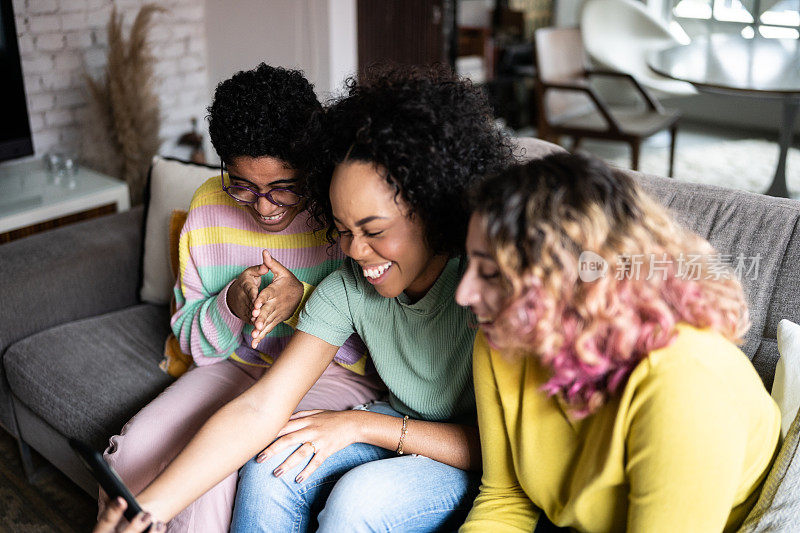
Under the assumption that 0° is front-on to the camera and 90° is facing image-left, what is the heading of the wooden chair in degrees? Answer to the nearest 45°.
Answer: approximately 315°

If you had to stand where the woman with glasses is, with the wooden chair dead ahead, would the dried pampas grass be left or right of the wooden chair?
left

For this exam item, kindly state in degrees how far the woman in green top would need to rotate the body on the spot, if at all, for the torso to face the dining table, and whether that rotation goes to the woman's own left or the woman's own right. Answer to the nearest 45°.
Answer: approximately 180°

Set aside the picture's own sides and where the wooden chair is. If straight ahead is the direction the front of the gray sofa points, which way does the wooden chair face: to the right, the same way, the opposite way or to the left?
to the left

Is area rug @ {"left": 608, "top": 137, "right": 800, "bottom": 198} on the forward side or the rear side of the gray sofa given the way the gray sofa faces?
on the rear side

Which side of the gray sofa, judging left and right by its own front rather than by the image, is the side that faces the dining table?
back

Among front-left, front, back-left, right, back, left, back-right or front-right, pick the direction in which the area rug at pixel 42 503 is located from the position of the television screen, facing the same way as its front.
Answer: front-right

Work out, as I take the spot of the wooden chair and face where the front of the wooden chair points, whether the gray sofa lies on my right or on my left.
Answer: on my right

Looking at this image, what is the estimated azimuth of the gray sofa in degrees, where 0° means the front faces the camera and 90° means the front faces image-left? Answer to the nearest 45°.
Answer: approximately 45°

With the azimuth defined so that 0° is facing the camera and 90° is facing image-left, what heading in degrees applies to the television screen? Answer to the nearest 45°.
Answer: approximately 315°
